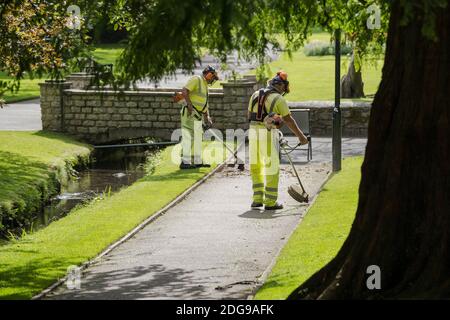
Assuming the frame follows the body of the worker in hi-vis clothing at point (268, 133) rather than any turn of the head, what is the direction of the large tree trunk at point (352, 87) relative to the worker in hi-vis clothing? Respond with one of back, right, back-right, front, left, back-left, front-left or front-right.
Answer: front-left

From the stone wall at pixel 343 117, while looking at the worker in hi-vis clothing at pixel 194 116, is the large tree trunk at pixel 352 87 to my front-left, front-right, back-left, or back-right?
back-right

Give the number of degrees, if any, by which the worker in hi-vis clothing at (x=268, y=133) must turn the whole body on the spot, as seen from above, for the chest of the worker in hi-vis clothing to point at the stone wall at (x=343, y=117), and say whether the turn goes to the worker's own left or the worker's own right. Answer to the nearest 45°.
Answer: approximately 45° to the worker's own left

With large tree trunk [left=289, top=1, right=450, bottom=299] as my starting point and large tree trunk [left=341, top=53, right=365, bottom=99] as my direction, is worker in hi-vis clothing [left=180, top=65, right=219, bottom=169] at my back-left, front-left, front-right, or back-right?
front-left
